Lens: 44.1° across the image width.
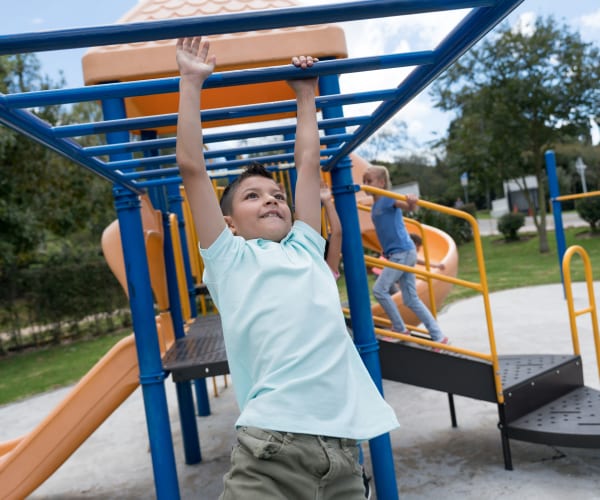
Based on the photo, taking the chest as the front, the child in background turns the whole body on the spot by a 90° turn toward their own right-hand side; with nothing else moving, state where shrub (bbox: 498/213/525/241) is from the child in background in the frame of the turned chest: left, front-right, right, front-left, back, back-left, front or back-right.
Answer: front

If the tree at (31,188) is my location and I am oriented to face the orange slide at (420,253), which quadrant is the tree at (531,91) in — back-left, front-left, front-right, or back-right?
front-left

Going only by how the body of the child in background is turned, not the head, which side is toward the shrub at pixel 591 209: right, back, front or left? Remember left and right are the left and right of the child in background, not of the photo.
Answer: right
